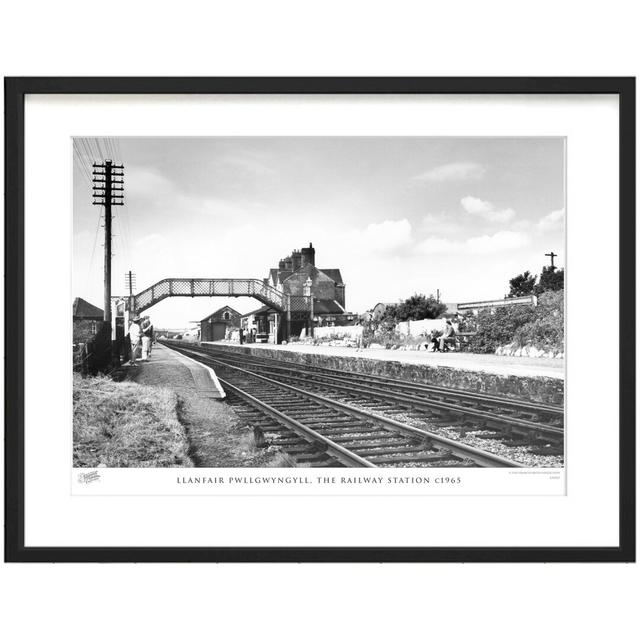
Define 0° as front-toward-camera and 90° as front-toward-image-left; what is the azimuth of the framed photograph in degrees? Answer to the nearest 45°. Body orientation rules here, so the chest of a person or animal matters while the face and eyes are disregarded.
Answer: approximately 0°
